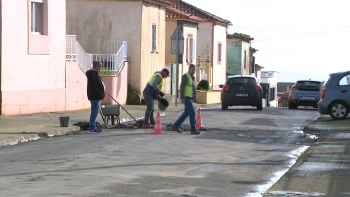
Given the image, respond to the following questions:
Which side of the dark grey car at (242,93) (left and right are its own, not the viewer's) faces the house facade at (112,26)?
left

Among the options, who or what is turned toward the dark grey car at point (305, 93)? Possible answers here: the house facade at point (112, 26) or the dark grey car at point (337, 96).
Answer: the house facade

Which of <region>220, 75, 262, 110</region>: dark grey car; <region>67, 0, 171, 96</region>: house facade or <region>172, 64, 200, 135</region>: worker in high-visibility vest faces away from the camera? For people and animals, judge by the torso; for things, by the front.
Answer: the dark grey car

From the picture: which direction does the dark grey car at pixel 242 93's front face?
away from the camera

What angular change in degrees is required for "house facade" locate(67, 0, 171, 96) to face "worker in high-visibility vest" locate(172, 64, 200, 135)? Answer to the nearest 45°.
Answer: approximately 90° to its right

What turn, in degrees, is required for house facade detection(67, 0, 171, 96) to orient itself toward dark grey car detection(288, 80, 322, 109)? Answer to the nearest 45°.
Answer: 0° — it already faces it

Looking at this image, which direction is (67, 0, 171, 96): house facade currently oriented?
to the viewer's right
